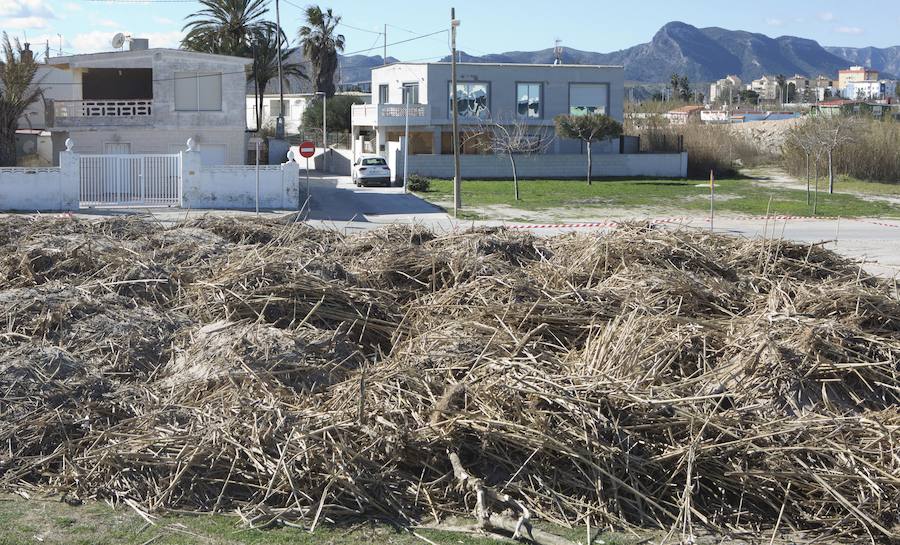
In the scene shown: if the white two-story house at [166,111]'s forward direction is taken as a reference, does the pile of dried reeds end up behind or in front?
in front

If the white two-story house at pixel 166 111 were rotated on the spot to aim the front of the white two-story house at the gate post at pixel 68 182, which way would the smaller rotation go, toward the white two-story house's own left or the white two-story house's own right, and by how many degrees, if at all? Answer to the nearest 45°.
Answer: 0° — it already faces it

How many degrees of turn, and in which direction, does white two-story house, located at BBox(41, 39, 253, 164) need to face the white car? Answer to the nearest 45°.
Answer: approximately 135° to its left

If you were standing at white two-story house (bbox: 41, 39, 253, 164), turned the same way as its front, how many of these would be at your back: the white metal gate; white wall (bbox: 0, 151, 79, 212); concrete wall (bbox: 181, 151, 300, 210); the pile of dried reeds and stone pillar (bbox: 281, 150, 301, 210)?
0

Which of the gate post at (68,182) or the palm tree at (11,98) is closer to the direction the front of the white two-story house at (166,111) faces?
the gate post

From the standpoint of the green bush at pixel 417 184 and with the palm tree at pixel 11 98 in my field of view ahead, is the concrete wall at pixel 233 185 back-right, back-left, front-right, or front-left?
front-left

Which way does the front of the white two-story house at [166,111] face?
toward the camera

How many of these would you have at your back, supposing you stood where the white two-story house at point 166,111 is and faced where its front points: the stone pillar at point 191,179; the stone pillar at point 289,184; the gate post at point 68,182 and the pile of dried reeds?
0

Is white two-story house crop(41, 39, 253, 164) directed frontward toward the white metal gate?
yes

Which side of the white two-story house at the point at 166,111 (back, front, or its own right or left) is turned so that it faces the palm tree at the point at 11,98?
right

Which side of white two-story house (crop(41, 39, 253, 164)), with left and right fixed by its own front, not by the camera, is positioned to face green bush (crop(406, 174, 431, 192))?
left

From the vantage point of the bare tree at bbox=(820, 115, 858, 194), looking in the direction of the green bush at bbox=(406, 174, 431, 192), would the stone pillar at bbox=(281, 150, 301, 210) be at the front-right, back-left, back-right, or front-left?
front-left

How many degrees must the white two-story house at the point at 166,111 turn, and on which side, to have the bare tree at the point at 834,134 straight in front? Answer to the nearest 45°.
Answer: approximately 90° to its left

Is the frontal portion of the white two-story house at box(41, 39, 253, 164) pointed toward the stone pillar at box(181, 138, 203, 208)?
yes
